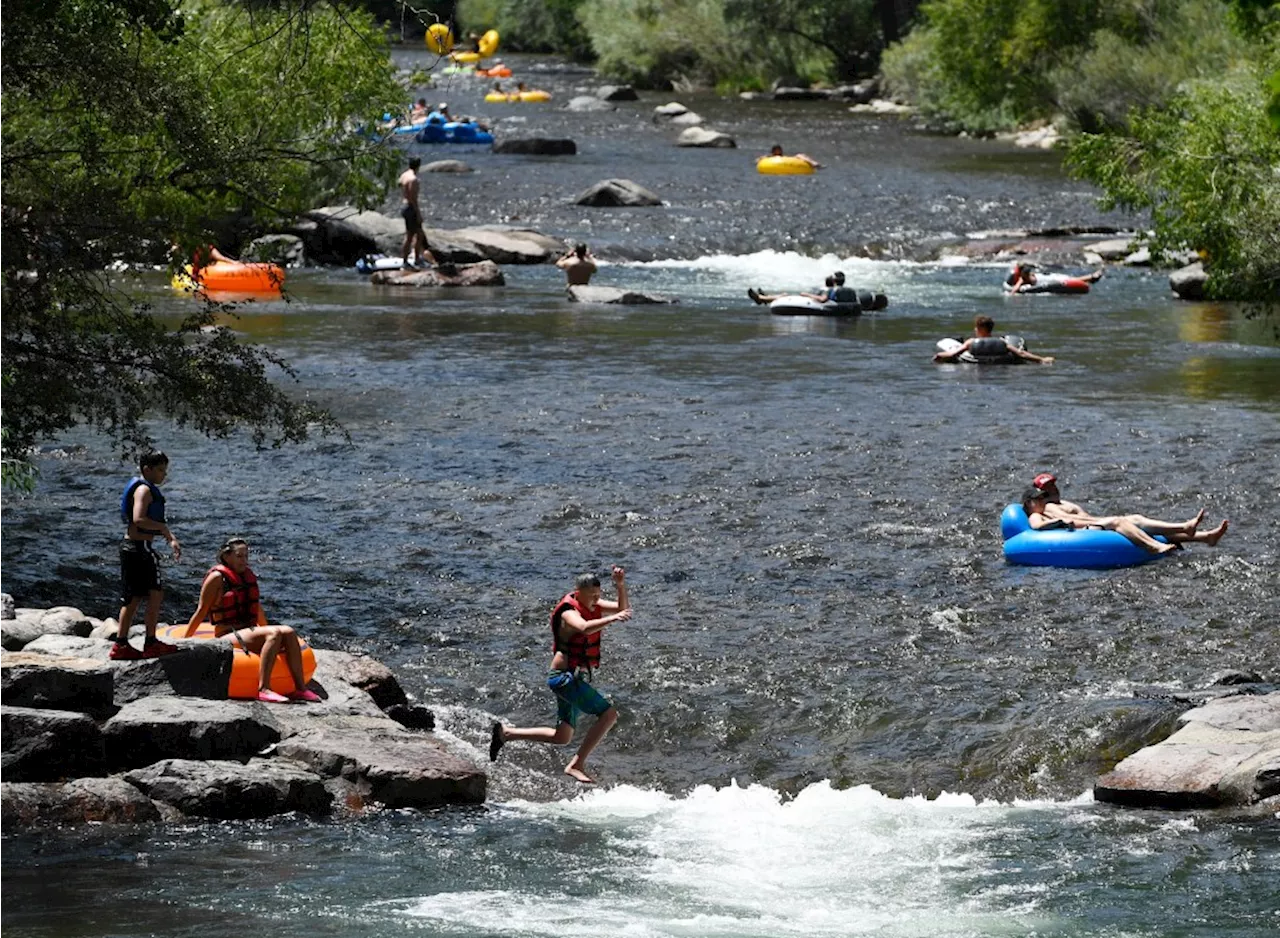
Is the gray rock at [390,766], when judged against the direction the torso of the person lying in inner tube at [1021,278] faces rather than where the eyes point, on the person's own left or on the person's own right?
on the person's own right

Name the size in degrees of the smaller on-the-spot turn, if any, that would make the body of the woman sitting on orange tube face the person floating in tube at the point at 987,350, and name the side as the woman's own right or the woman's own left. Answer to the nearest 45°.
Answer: approximately 90° to the woman's own left

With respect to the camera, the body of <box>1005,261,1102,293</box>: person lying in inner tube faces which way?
to the viewer's right

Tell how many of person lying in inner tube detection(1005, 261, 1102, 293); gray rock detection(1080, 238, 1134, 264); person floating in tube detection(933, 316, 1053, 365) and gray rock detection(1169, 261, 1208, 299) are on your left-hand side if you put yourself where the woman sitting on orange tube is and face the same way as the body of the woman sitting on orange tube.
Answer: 4

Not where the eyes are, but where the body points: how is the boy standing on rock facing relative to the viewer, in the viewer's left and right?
facing to the right of the viewer

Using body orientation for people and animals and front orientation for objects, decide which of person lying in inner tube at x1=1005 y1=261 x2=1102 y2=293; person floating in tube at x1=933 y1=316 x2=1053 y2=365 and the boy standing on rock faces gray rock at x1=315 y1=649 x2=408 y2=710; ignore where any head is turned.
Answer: the boy standing on rock

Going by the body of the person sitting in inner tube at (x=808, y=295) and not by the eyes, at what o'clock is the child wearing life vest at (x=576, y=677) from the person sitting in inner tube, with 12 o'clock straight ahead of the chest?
The child wearing life vest is roughly at 9 o'clock from the person sitting in inner tube.

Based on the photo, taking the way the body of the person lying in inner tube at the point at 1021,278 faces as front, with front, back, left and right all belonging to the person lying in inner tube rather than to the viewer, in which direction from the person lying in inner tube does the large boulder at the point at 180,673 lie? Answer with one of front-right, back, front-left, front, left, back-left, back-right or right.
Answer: right

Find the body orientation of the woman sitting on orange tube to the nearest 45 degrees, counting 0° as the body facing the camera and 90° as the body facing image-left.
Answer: approximately 315°

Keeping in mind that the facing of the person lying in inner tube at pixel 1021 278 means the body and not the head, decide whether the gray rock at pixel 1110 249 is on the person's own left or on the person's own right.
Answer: on the person's own left

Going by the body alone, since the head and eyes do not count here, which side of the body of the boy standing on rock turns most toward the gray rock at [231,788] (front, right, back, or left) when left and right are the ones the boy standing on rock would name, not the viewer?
right

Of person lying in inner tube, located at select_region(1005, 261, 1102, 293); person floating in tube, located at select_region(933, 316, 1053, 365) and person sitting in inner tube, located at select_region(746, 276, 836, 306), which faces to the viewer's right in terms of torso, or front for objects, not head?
person lying in inner tube, located at select_region(1005, 261, 1102, 293)

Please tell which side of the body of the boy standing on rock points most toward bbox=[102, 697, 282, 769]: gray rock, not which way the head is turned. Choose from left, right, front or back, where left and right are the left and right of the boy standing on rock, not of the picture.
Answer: right

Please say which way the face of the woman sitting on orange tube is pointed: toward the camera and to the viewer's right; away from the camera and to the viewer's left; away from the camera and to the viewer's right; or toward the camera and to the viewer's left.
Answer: toward the camera and to the viewer's right

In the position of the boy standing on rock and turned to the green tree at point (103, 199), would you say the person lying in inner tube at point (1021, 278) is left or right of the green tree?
right

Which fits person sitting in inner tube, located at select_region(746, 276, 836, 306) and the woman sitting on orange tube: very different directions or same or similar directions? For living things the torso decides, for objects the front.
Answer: very different directions
